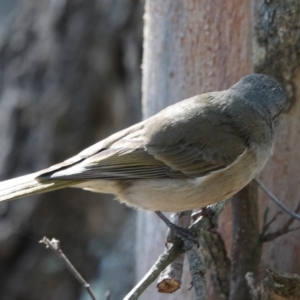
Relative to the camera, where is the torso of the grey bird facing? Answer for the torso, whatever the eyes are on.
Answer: to the viewer's right
